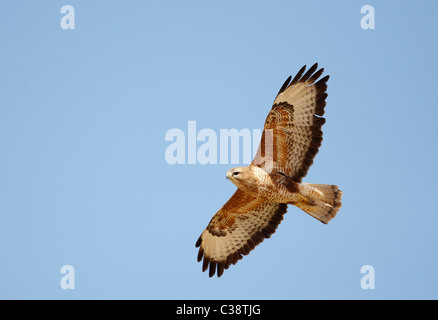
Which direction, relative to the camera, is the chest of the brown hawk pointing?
to the viewer's left
